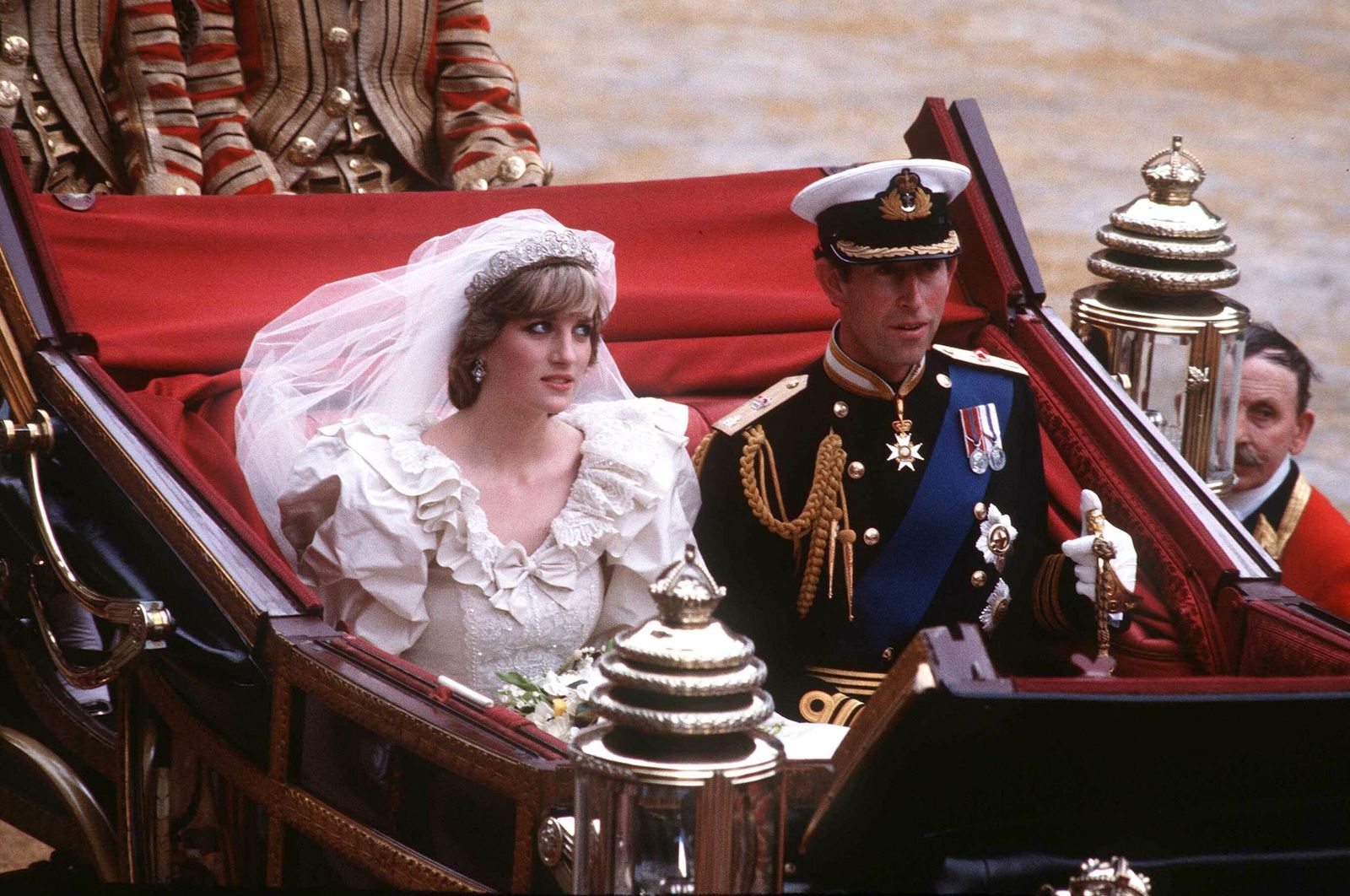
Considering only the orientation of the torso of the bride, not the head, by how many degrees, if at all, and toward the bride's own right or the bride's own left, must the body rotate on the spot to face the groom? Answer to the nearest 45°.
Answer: approximately 45° to the bride's own left

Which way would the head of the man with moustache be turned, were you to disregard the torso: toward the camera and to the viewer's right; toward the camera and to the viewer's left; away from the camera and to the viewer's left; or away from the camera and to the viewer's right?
toward the camera and to the viewer's left

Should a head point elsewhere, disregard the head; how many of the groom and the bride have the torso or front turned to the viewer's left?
0

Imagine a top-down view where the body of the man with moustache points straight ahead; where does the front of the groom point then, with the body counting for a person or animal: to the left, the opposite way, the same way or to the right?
to the left

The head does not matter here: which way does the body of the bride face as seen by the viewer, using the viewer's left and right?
facing the viewer and to the right of the viewer

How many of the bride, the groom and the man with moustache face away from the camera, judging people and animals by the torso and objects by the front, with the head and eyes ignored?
0

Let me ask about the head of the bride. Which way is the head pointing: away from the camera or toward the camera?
toward the camera

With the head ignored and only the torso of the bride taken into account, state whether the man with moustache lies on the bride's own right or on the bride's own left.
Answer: on the bride's own left

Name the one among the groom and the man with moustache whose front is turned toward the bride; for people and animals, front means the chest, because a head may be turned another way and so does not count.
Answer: the man with moustache

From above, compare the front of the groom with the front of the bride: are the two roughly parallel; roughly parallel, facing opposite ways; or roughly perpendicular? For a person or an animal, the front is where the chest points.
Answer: roughly parallel

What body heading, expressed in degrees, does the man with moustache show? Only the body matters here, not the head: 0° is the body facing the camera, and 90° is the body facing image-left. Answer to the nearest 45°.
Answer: approximately 45°

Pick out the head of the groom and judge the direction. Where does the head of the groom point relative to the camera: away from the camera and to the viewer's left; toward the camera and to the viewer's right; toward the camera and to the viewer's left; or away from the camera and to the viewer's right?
toward the camera and to the viewer's right
